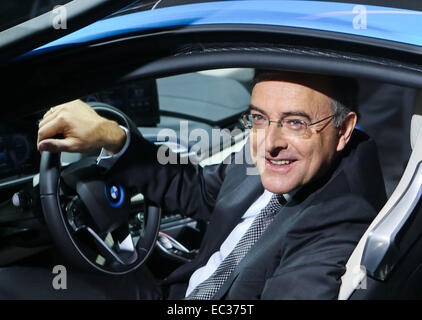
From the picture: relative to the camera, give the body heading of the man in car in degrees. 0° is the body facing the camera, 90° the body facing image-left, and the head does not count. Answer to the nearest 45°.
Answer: approximately 45°

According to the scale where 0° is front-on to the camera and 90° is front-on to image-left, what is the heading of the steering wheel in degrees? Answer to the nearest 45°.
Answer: approximately 315°

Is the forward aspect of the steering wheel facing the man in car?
yes
